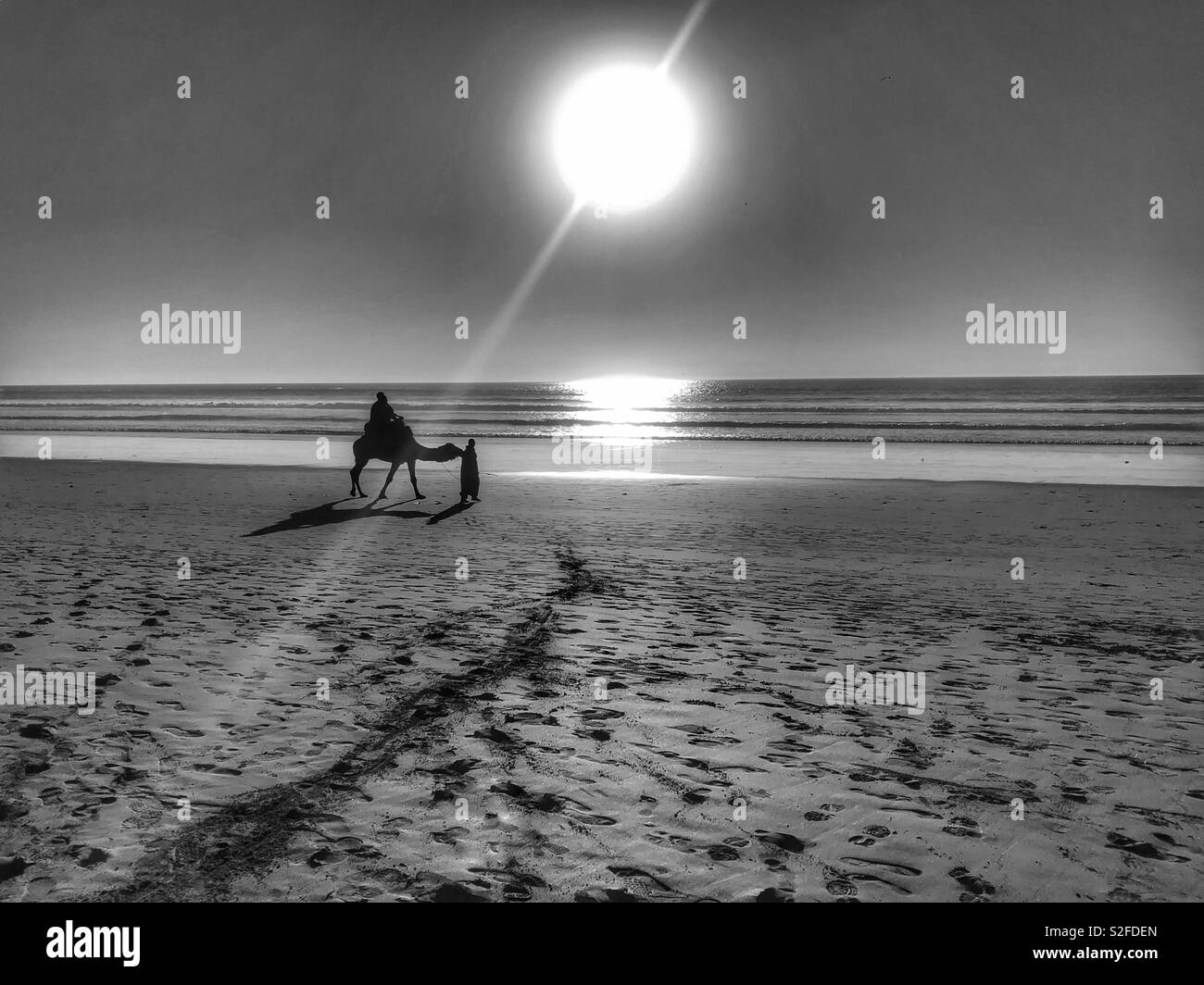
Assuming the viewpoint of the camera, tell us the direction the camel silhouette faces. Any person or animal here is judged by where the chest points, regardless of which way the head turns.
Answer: facing to the right of the viewer
